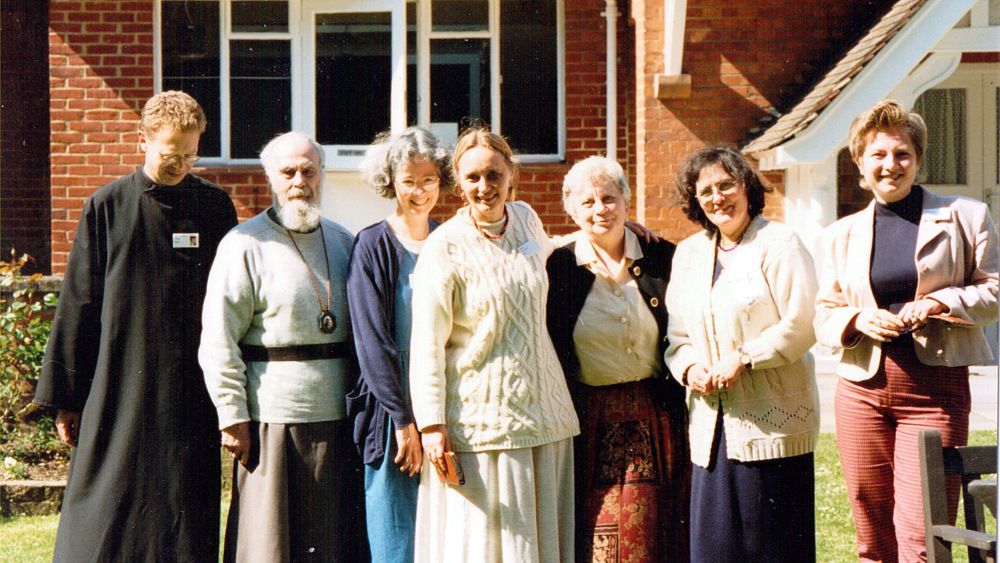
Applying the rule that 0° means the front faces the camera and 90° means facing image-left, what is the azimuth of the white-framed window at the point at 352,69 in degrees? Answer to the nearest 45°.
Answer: approximately 0°

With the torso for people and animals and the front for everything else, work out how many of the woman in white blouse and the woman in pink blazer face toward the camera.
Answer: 2

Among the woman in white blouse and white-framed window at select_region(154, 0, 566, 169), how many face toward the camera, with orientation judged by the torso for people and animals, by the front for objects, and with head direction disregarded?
2

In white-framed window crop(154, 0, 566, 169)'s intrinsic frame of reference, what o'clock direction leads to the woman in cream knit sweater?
The woman in cream knit sweater is roughly at 12 o'clock from the white-framed window.

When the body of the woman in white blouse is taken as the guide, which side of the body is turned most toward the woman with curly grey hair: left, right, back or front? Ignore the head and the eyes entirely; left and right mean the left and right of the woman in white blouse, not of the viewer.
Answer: right

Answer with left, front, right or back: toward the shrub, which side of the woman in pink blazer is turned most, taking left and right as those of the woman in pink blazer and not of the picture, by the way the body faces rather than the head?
right

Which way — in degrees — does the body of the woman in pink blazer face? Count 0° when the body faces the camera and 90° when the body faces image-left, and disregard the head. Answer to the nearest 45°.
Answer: approximately 0°

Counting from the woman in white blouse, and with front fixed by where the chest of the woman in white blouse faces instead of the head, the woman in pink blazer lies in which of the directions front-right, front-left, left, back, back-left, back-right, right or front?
left
